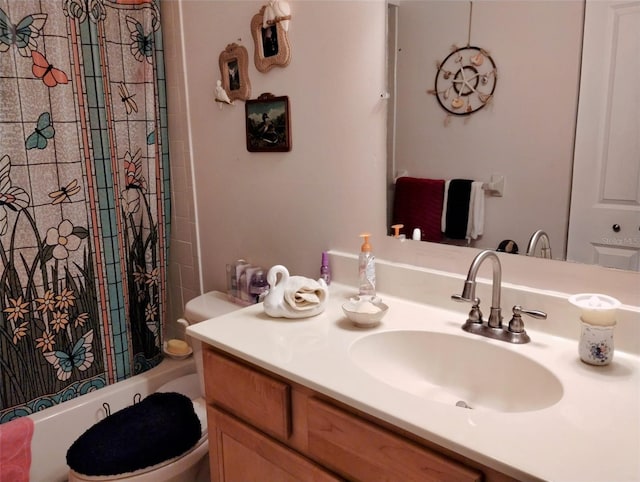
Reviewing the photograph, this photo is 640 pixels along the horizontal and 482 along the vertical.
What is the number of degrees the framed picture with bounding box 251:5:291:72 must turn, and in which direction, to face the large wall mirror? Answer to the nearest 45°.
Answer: approximately 90° to its left

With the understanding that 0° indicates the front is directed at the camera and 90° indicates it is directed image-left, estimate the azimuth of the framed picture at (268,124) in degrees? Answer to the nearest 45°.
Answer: approximately 45°

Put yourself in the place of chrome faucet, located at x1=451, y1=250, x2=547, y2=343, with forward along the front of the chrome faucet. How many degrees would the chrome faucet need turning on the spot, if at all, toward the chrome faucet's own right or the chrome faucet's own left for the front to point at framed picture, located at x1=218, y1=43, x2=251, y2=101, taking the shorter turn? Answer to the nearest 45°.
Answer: approximately 90° to the chrome faucet's own right

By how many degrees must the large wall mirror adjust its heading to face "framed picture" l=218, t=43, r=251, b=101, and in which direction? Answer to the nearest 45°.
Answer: approximately 45° to its right

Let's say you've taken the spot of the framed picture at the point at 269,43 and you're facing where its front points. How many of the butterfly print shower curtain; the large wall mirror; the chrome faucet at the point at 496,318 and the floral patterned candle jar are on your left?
3
